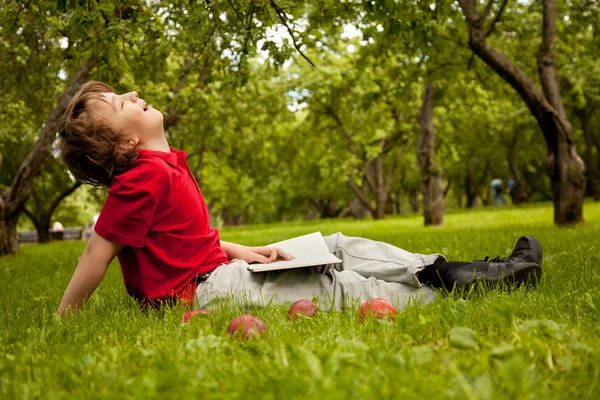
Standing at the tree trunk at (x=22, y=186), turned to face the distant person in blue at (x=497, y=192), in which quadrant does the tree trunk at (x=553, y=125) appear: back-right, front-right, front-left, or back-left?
front-right

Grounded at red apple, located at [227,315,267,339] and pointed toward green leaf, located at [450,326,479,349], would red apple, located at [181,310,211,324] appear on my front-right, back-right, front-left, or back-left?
back-left

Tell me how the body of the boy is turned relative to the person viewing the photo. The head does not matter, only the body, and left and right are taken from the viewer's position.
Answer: facing to the right of the viewer

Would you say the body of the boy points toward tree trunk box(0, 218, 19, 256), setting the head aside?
no

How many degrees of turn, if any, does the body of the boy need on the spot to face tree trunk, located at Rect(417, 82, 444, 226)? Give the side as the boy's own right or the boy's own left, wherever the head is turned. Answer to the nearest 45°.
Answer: approximately 90° to the boy's own left

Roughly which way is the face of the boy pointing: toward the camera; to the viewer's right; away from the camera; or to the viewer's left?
to the viewer's right

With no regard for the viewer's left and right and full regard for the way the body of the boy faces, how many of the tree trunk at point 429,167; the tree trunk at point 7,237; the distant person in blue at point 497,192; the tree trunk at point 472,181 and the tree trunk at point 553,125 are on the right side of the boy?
0
